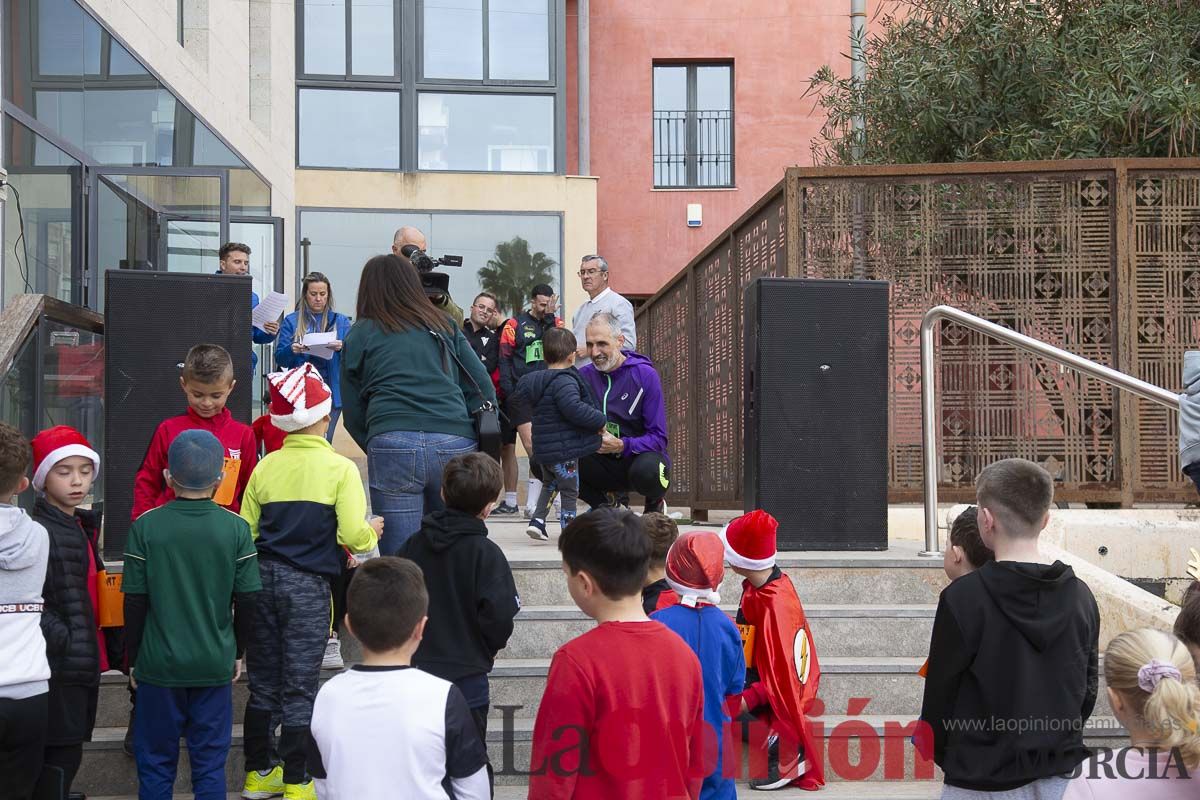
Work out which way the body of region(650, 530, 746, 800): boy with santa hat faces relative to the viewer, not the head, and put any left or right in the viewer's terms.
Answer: facing away from the viewer

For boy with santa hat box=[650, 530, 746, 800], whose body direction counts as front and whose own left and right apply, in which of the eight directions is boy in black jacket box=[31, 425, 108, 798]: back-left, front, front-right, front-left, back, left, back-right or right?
left

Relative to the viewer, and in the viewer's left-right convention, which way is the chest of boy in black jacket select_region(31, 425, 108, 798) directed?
facing the viewer and to the right of the viewer

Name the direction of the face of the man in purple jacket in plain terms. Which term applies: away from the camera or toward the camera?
toward the camera

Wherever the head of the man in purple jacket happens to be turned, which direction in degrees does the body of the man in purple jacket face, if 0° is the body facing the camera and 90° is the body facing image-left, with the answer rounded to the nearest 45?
approximately 45°

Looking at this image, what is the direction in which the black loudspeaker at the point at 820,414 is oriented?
toward the camera

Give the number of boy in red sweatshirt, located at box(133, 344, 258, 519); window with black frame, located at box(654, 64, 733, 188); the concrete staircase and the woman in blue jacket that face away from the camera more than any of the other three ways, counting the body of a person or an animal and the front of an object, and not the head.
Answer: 0

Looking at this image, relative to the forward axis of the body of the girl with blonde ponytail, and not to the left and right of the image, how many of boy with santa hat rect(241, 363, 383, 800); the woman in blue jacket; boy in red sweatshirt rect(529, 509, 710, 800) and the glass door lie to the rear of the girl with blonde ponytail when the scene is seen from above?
0

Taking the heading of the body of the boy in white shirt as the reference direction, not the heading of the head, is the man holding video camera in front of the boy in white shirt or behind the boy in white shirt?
in front

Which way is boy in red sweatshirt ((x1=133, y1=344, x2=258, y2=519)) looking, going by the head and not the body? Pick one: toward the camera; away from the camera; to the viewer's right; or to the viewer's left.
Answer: toward the camera

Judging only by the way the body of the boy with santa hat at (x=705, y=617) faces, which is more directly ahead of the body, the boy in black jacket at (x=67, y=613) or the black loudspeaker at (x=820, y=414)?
the black loudspeaker

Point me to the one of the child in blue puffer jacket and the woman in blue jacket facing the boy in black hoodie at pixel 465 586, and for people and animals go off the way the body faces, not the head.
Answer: the woman in blue jacket

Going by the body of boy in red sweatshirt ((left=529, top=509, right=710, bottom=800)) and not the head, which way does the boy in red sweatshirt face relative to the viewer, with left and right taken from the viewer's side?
facing away from the viewer and to the left of the viewer

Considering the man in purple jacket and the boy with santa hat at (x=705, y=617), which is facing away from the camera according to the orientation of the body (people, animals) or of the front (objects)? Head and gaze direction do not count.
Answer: the boy with santa hat

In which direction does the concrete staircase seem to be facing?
toward the camera

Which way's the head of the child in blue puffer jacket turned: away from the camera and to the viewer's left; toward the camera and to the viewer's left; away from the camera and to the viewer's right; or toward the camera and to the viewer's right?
away from the camera and to the viewer's right

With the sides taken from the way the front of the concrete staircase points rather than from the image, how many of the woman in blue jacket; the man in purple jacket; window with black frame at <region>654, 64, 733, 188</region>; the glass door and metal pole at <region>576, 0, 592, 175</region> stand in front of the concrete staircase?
0

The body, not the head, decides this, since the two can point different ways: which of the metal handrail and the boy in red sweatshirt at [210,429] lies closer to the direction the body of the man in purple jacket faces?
the boy in red sweatshirt
